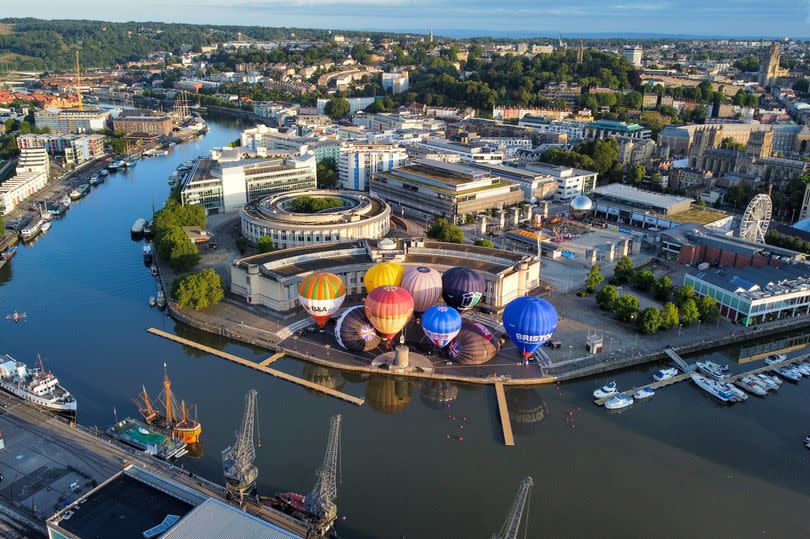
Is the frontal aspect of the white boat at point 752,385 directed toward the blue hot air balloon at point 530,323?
no

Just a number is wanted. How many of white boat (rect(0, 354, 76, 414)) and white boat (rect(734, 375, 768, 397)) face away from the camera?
0

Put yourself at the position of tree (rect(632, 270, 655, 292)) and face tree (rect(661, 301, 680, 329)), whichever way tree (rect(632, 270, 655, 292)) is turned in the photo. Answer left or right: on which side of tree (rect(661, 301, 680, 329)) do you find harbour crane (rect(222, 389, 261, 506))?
right

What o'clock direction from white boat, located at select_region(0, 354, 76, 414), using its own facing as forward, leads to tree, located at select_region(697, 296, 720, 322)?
The tree is roughly at 11 o'clock from the white boat.

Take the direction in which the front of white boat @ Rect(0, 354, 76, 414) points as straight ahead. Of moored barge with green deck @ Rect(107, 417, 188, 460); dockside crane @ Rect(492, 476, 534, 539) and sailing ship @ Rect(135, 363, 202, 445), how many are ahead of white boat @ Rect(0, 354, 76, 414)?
3

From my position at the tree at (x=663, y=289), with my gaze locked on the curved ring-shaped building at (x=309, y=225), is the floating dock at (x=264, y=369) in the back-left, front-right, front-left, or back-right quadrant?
front-left

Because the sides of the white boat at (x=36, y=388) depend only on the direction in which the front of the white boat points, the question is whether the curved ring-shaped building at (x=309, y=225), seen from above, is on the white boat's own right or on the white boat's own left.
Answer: on the white boat's own left

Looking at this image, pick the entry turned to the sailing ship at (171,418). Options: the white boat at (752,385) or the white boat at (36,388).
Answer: the white boat at (36,388)

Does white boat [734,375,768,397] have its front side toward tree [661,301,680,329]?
no

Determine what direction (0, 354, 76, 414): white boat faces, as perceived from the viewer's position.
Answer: facing the viewer and to the right of the viewer

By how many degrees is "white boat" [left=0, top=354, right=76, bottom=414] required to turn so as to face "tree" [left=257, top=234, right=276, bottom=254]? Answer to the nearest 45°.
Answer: approximately 90° to its left

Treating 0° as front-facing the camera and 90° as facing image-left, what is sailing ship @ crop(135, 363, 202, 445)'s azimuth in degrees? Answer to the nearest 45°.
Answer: approximately 135°

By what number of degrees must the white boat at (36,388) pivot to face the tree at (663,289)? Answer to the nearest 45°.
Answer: approximately 45° to its left

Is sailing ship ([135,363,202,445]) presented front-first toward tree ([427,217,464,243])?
no

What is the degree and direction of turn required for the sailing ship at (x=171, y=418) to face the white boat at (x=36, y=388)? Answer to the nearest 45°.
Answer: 0° — it already faces it

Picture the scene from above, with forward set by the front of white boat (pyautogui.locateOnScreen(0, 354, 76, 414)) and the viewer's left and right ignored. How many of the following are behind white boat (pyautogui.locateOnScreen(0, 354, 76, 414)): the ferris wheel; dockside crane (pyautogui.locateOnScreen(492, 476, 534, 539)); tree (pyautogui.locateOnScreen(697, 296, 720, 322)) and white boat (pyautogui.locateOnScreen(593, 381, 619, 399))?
0

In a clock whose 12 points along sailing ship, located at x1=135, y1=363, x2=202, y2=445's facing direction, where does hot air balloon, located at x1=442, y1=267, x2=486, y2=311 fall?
The hot air balloon is roughly at 4 o'clock from the sailing ship.

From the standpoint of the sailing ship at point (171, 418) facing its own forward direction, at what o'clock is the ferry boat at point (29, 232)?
The ferry boat is roughly at 1 o'clock from the sailing ship.
